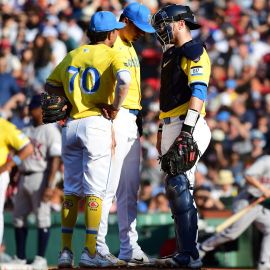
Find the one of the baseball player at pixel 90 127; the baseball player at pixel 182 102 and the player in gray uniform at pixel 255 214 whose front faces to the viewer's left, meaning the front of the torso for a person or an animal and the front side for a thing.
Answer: the baseball player at pixel 182 102

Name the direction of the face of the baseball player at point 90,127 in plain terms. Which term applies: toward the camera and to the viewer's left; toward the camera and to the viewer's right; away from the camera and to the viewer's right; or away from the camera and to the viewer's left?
away from the camera and to the viewer's right

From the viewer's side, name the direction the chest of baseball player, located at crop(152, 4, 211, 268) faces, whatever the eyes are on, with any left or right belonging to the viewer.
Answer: facing to the left of the viewer

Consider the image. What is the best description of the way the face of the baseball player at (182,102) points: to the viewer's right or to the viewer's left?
to the viewer's left

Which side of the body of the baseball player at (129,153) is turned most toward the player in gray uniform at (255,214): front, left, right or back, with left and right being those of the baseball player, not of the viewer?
left
